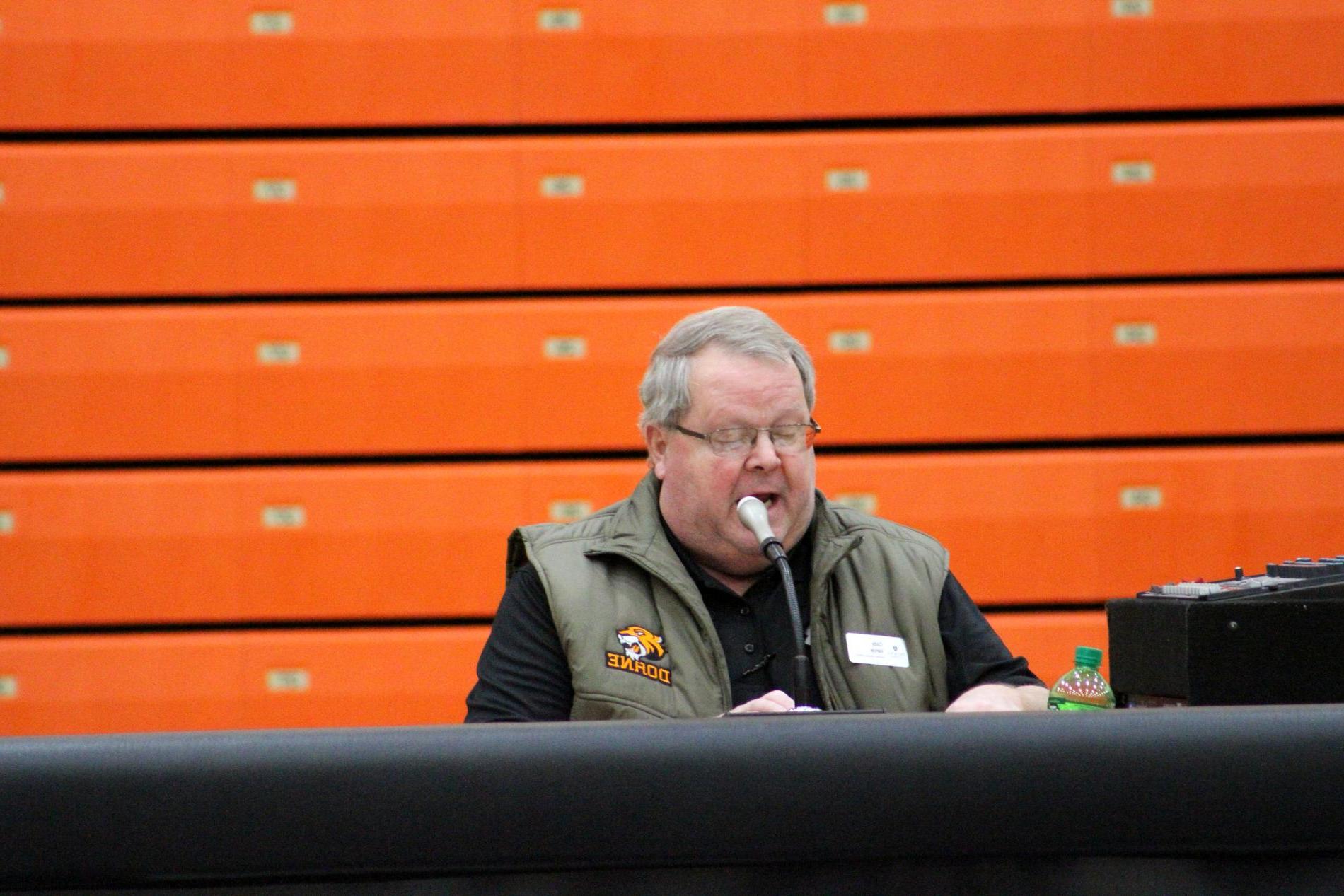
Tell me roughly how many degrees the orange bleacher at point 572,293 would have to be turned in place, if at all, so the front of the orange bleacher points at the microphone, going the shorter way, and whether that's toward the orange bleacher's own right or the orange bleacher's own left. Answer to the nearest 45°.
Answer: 0° — it already faces it

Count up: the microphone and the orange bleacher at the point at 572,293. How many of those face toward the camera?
1

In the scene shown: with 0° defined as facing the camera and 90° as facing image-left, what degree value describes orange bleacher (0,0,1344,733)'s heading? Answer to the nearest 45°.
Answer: approximately 0°

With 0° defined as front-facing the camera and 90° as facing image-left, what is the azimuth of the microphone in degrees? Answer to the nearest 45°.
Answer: approximately 135°

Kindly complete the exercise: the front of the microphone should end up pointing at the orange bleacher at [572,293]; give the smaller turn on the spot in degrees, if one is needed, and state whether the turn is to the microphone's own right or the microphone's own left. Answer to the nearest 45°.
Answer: approximately 45° to the microphone's own right
